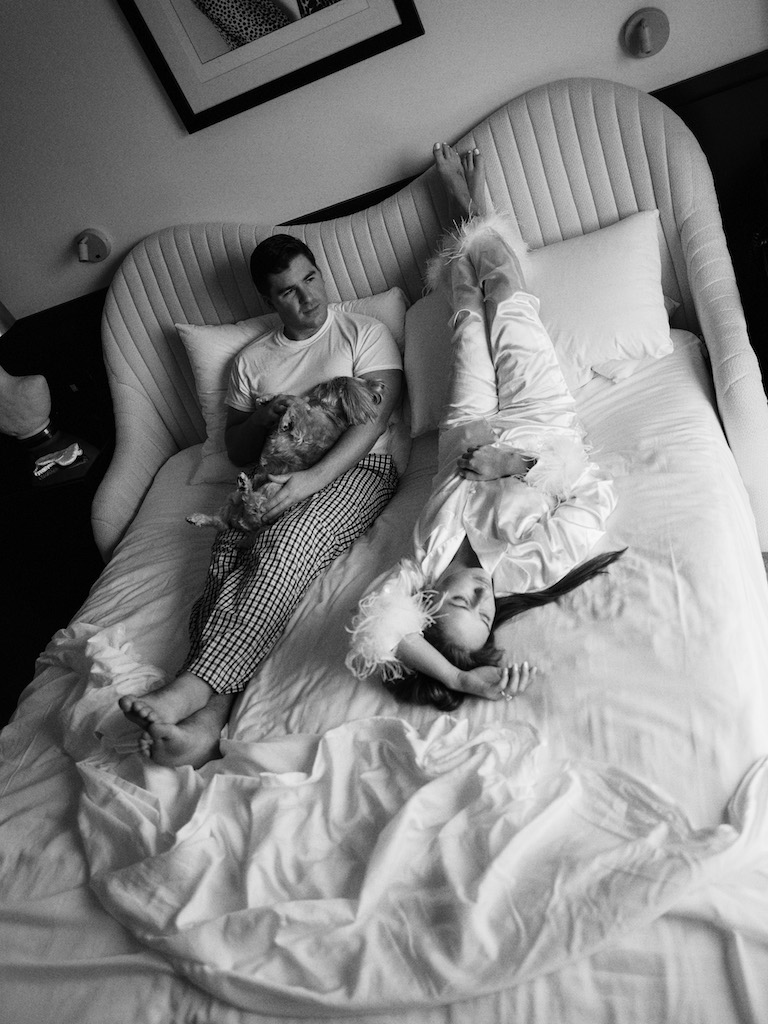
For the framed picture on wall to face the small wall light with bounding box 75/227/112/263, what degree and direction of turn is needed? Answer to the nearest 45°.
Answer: approximately 90° to its right

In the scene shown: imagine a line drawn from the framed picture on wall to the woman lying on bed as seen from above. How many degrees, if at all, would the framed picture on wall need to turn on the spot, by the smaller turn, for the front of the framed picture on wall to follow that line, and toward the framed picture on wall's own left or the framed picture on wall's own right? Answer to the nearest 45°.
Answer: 0° — it already faces them

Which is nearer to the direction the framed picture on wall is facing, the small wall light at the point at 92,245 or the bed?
the bed

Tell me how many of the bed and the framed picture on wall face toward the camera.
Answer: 2

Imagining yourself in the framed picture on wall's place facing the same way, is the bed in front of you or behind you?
in front

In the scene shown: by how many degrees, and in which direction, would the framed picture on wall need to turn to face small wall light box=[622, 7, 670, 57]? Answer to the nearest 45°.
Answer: approximately 90° to its left

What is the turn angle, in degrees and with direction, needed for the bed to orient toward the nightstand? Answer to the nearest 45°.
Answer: approximately 135° to its right

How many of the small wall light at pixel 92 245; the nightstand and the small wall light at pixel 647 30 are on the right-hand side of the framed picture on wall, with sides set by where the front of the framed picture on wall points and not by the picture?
2

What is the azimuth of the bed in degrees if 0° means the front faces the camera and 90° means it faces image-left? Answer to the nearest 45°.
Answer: approximately 0°

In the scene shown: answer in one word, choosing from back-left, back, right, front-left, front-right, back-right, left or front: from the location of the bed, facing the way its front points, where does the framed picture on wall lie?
back

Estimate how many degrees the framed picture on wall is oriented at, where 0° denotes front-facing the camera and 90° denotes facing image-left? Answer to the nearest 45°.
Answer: approximately 0°

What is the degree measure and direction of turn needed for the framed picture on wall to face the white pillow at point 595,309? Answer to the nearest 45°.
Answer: approximately 45° to its left
